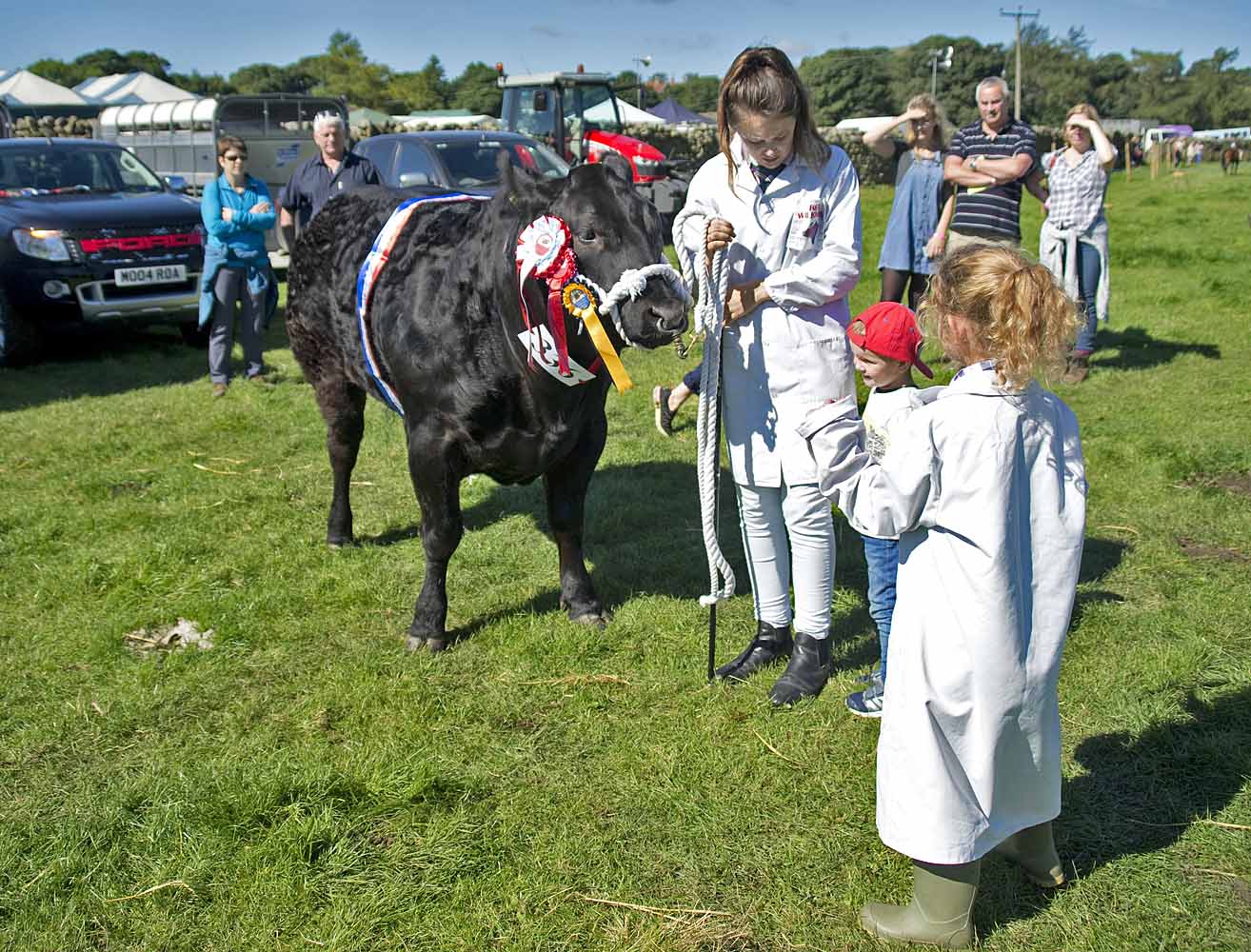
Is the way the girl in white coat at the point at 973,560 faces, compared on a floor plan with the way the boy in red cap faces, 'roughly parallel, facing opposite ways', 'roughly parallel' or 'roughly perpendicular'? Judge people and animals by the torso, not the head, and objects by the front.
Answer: roughly perpendicular

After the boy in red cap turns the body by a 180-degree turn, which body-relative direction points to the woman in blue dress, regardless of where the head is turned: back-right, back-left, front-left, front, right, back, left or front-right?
front-left

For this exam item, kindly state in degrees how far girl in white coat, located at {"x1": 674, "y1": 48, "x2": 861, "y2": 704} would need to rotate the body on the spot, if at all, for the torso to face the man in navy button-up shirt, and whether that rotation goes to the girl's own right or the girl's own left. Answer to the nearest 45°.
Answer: approximately 90° to the girl's own right

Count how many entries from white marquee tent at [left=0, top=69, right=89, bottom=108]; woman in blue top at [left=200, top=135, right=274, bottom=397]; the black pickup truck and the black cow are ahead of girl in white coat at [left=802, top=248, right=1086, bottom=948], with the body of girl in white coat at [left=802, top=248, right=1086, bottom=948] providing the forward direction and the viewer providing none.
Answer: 4

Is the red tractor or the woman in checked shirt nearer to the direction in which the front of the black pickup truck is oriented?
the woman in checked shirt

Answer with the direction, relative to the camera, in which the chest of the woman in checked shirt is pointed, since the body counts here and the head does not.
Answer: toward the camera

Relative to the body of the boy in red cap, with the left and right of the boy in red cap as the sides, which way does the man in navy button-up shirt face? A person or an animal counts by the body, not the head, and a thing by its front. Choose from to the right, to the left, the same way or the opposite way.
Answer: to the left

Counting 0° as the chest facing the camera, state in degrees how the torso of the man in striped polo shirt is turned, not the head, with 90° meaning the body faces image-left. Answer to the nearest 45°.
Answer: approximately 0°

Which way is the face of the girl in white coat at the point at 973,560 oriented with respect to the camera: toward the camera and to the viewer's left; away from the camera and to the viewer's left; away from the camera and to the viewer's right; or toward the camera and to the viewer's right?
away from the camera and to the viewer's left

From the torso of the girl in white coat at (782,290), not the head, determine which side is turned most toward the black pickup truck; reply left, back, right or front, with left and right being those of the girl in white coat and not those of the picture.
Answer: right

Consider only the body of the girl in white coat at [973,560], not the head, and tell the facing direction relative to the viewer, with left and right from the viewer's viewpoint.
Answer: facing away from the viewer and to the left of the viewer

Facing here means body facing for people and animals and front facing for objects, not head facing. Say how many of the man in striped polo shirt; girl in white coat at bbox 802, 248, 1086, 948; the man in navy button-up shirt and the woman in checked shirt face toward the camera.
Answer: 3

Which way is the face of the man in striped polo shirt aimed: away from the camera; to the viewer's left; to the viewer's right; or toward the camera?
toward the camera

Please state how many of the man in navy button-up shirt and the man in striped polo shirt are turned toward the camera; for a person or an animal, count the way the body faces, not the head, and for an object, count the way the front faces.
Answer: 2

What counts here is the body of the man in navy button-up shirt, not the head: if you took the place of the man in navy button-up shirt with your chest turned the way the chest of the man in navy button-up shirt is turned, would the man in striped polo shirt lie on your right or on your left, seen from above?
on your left
